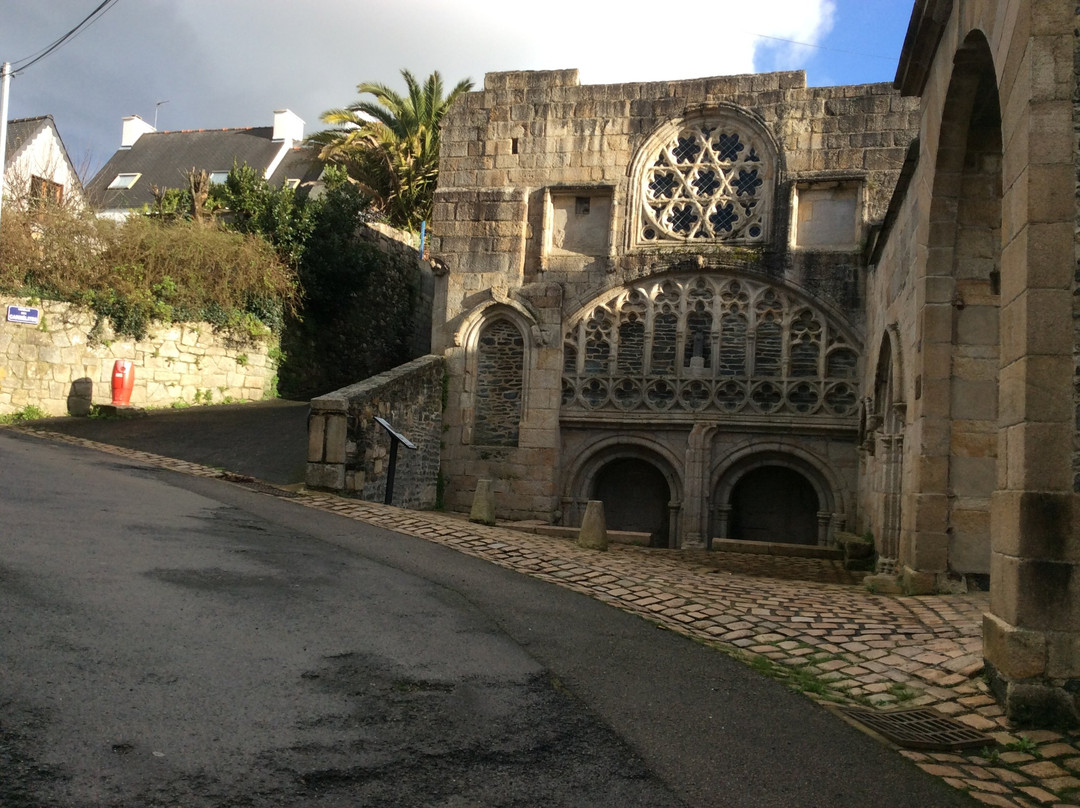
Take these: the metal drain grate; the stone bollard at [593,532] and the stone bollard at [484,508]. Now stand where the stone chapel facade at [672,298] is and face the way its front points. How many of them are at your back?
0

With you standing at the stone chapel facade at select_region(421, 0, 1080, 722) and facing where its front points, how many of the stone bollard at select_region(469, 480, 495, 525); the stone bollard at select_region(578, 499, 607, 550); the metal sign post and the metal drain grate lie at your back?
0

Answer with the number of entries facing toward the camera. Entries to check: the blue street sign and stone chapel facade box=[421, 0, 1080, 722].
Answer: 2

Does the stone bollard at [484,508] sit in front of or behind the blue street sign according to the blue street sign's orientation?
in front

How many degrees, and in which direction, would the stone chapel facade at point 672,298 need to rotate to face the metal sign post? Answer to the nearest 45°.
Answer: approximately 45° to its right

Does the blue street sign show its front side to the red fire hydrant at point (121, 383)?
no

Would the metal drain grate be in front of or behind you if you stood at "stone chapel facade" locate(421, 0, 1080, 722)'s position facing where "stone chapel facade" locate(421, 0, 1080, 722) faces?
in front

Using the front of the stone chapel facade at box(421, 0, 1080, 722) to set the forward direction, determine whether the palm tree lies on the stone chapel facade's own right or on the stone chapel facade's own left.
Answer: on the stone chapel facade's own right

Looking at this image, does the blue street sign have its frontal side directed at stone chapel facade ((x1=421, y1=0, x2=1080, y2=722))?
no

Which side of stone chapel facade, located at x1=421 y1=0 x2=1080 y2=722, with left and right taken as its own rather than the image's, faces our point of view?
front

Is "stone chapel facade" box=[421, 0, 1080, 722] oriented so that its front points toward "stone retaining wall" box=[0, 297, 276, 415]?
no

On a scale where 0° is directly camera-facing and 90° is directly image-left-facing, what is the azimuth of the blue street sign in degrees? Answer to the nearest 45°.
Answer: approximately 0°

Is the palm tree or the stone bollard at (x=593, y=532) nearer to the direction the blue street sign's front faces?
the stone bollard

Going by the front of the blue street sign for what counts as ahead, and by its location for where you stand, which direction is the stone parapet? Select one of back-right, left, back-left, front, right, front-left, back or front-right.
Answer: front-left

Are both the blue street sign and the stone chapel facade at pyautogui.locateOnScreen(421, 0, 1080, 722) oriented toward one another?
no

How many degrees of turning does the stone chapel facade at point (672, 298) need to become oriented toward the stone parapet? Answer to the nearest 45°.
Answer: approximately 45° to its right
